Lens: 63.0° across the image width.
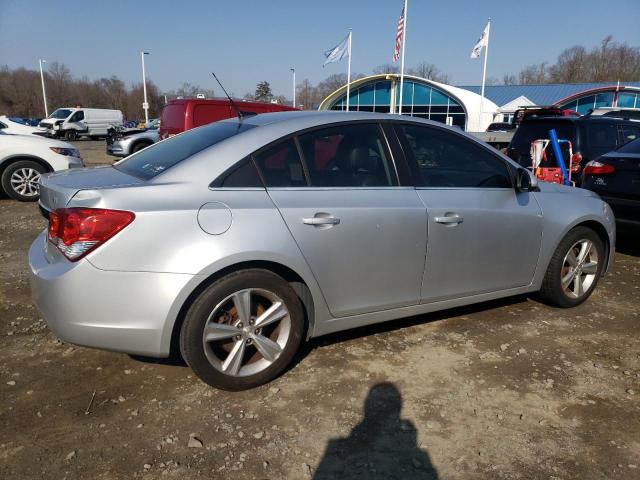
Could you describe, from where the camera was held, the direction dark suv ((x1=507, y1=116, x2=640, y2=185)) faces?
facing away from the viewer and to the right of the viewer

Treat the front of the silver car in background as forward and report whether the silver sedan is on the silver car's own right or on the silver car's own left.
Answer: on the silver car's own left

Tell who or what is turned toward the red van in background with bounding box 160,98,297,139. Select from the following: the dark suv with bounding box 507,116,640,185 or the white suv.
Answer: the white suv

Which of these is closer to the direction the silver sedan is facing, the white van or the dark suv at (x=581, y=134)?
the dark suv

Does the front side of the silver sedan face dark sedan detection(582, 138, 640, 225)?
yes

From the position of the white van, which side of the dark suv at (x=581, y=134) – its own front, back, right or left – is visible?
left

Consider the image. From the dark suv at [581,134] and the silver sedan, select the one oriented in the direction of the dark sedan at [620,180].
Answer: the silver sedan

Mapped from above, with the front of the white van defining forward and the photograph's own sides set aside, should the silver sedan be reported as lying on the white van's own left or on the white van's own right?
on the white van's own left

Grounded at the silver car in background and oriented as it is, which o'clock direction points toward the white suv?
The white suv is roughly at 11 o'clock from the silver car in background.

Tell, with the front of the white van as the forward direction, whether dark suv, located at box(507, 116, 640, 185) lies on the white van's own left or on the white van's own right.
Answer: on the white van's own left

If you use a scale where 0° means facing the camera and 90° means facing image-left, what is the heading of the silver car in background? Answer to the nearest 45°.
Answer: approximately 45°

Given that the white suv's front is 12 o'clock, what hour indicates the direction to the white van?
The white van is roughly at 9 o'clock from the white suv.

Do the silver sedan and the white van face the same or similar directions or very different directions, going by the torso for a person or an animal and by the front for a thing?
very different directions

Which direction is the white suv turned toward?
to the viewer's right

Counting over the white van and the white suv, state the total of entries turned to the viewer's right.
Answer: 1

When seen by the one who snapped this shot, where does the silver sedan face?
facing away from the viewer and to the right of the viewer
